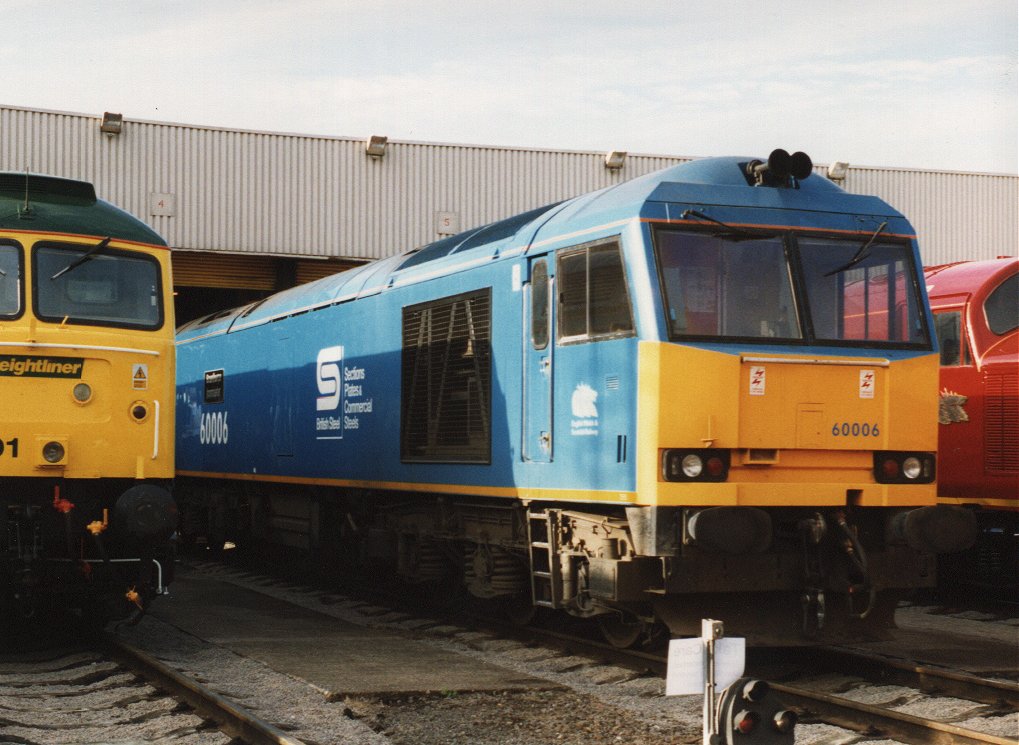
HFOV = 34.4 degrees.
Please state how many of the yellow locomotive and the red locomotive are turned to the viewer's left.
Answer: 0

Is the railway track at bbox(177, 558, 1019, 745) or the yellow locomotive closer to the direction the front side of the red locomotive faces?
the railway track

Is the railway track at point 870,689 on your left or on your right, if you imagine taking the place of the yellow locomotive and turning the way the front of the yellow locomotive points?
on your left

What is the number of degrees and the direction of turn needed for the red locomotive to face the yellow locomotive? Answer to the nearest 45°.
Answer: approximately 90° to its right

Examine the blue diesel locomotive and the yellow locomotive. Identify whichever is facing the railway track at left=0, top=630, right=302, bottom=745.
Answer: the yellow locomotive

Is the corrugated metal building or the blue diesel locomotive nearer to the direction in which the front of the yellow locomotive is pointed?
the blue diesel locomotive

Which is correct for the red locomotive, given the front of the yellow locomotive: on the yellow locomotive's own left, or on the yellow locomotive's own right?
on the yellow locomotive's own left

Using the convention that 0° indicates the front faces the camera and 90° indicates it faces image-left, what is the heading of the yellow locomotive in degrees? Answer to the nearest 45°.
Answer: approximately 0°

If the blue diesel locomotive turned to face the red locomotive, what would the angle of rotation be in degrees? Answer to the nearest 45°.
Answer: approximately 90° to its left

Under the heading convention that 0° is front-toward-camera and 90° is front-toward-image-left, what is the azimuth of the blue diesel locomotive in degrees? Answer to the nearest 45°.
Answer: approximately 315°
